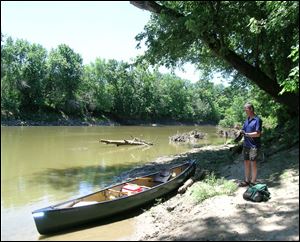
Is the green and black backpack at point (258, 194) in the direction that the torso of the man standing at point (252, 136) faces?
no

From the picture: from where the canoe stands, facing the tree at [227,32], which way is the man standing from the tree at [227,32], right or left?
right

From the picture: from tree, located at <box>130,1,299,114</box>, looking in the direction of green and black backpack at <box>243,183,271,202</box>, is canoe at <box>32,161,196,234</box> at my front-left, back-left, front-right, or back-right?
front-right

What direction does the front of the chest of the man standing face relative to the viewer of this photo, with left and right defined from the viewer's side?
facing the viewer and to the left of the viewer

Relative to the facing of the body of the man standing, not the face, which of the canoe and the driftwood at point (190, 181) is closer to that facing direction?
the canoe

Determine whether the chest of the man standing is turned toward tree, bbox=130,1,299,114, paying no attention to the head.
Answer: no
